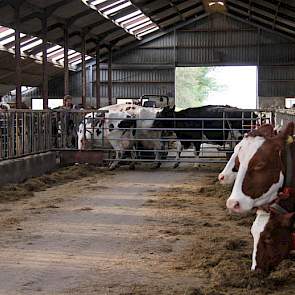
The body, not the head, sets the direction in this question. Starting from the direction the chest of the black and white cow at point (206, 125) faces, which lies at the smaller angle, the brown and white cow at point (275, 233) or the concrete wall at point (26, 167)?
the concrete wall

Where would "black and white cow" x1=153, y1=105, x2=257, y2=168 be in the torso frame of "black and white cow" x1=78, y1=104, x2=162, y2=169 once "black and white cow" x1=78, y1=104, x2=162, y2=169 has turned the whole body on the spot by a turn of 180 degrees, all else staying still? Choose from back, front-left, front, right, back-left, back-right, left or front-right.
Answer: front

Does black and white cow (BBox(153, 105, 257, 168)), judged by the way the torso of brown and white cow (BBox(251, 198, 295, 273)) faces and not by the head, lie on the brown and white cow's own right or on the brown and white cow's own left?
on the brown and white cow's own right

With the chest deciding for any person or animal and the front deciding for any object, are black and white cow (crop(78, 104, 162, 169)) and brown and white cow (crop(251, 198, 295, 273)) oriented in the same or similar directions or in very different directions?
same or similar directions

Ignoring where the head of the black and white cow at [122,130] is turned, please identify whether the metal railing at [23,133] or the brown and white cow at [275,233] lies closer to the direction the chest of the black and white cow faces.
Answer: the metal railing

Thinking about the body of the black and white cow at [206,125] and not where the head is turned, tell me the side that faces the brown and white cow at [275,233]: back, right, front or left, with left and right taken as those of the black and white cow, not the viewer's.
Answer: left

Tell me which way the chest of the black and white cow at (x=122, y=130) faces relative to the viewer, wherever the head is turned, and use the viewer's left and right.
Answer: facing to the left of the viewer

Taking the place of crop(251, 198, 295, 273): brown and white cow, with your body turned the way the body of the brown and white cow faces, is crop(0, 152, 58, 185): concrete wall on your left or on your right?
on your right

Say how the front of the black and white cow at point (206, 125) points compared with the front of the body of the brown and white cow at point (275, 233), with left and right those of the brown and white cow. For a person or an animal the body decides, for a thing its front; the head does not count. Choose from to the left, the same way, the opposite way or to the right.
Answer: the same way

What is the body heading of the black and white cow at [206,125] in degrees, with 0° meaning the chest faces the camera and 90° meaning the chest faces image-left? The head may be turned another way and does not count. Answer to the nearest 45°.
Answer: approximately 90°

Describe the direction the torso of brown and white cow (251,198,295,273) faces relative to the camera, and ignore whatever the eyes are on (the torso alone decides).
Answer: to the viewer's left

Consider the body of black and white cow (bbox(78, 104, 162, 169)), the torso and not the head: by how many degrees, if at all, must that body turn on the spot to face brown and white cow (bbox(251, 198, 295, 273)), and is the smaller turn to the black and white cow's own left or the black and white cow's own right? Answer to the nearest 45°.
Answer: approximately 90° to the black and white cow's own left
